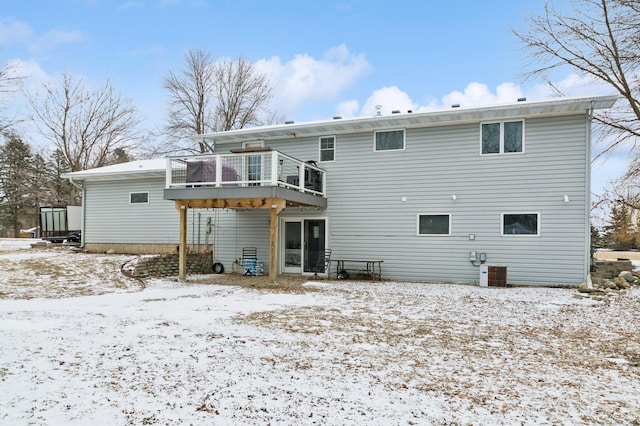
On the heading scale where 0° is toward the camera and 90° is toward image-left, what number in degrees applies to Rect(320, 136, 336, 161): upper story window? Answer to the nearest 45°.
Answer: approximately 0°

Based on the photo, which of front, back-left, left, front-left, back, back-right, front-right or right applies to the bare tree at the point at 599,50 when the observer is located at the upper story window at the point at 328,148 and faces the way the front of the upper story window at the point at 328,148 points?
left

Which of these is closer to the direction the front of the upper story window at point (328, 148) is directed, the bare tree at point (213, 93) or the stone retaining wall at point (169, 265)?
the stone retaining wall

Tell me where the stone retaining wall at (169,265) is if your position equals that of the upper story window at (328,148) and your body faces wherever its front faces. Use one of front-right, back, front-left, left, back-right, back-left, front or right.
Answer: right

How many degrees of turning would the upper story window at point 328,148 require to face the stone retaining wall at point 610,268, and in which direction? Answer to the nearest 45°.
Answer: approximately 90° to its left

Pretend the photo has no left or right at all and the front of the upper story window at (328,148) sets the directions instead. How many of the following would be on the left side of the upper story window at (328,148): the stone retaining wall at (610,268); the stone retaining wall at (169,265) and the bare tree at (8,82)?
1

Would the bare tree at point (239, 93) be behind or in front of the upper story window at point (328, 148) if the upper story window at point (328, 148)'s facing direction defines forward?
behind

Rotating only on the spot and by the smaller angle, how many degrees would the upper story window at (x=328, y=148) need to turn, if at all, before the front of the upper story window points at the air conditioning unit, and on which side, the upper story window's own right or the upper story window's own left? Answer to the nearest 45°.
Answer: approximately 45° to the upper story window's own left
